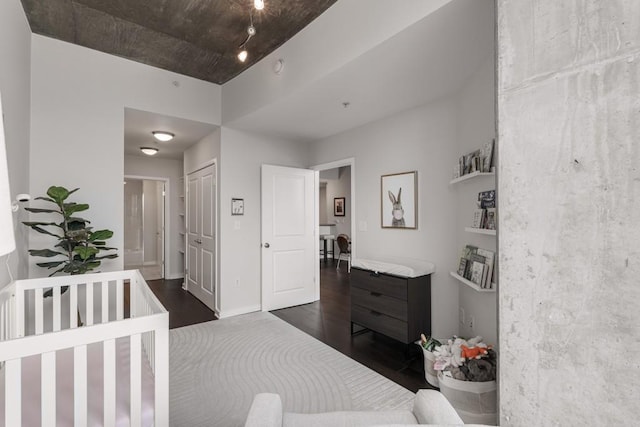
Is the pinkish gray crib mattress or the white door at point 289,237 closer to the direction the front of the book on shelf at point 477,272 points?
the pinkish gray crib mattress

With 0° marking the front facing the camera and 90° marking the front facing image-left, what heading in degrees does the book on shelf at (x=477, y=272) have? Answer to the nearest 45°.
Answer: approximately 45°

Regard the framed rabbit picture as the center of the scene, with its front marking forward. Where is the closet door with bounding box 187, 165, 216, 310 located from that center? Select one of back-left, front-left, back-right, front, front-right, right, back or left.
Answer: front-right

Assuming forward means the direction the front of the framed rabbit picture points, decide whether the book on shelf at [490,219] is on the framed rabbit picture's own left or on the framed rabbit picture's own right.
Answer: on the framed rabbit picture's own left

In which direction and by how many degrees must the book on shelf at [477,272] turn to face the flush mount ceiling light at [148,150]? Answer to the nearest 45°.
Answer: approximately 45° to its right

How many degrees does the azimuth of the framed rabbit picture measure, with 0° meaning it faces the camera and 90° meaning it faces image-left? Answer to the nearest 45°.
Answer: approximately 45°

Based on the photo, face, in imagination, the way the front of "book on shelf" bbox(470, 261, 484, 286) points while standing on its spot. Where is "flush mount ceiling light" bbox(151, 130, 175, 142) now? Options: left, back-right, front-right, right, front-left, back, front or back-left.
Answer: front-right
